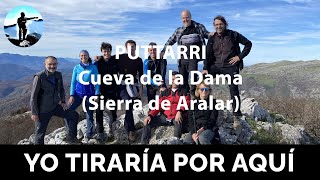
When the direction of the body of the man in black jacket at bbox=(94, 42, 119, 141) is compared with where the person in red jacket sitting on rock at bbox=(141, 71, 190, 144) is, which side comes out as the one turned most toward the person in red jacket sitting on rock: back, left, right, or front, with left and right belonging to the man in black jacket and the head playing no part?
left

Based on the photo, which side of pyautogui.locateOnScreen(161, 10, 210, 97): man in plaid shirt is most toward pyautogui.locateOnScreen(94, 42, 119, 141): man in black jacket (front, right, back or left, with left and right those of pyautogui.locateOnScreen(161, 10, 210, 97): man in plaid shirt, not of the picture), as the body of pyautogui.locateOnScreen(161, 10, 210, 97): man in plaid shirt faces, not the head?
right

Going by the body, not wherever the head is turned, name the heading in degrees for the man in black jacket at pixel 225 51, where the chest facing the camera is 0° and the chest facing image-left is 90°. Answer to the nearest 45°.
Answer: approximately 0°

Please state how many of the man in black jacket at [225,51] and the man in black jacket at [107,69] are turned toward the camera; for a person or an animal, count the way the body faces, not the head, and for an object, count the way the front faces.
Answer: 2
